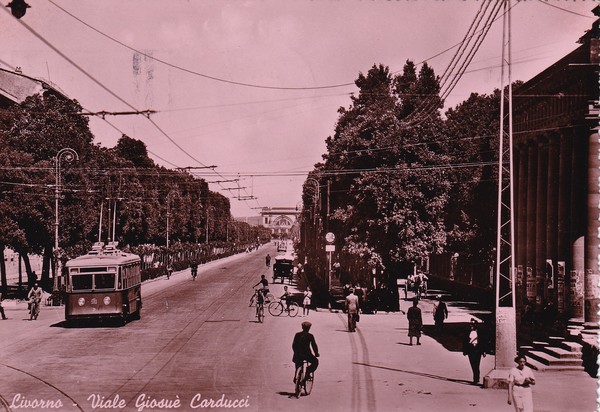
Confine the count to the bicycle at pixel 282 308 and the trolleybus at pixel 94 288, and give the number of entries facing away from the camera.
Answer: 0

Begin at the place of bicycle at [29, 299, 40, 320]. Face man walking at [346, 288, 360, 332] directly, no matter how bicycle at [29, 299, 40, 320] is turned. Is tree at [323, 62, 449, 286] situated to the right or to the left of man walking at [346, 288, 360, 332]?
left

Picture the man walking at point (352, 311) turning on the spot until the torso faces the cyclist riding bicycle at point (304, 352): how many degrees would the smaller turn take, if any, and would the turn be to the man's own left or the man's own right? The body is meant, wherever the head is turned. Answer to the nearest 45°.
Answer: approximately 180°

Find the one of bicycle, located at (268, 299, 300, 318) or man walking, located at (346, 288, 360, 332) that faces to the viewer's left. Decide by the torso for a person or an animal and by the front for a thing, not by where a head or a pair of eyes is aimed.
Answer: the bicycle

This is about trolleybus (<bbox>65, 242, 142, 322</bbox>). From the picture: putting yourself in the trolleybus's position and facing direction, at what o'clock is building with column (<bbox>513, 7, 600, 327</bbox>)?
The building with column is roughly at 10 o'clock from the trolleybus.

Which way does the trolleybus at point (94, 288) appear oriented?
toward the camera

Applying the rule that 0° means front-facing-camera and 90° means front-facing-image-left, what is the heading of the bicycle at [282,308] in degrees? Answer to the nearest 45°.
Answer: approximately 90°

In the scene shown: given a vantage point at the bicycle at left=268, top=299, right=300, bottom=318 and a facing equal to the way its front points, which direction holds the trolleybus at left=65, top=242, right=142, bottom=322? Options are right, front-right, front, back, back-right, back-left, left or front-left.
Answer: front-left

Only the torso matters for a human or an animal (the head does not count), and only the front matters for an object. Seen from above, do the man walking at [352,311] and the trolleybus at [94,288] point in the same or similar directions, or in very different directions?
very different directions

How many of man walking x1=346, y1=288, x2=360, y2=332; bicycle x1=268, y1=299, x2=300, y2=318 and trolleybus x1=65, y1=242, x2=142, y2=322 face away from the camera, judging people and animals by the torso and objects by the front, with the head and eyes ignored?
1

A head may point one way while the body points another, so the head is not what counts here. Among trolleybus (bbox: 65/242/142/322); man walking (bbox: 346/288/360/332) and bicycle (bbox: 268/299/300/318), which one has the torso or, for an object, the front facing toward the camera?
the trolleybus

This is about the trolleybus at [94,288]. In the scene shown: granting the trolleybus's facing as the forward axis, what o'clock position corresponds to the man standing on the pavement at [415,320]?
The man standing on the pavement is roughly at 10 o'clock from the trolleybus.

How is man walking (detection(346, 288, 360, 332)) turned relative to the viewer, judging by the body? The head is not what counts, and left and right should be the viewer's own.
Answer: facing away from the viewer

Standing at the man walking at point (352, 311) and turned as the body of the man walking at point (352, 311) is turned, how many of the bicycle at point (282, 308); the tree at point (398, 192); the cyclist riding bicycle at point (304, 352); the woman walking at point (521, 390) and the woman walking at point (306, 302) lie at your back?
2

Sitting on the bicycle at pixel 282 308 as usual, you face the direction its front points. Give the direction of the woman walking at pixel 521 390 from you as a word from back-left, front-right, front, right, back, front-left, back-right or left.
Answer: left
